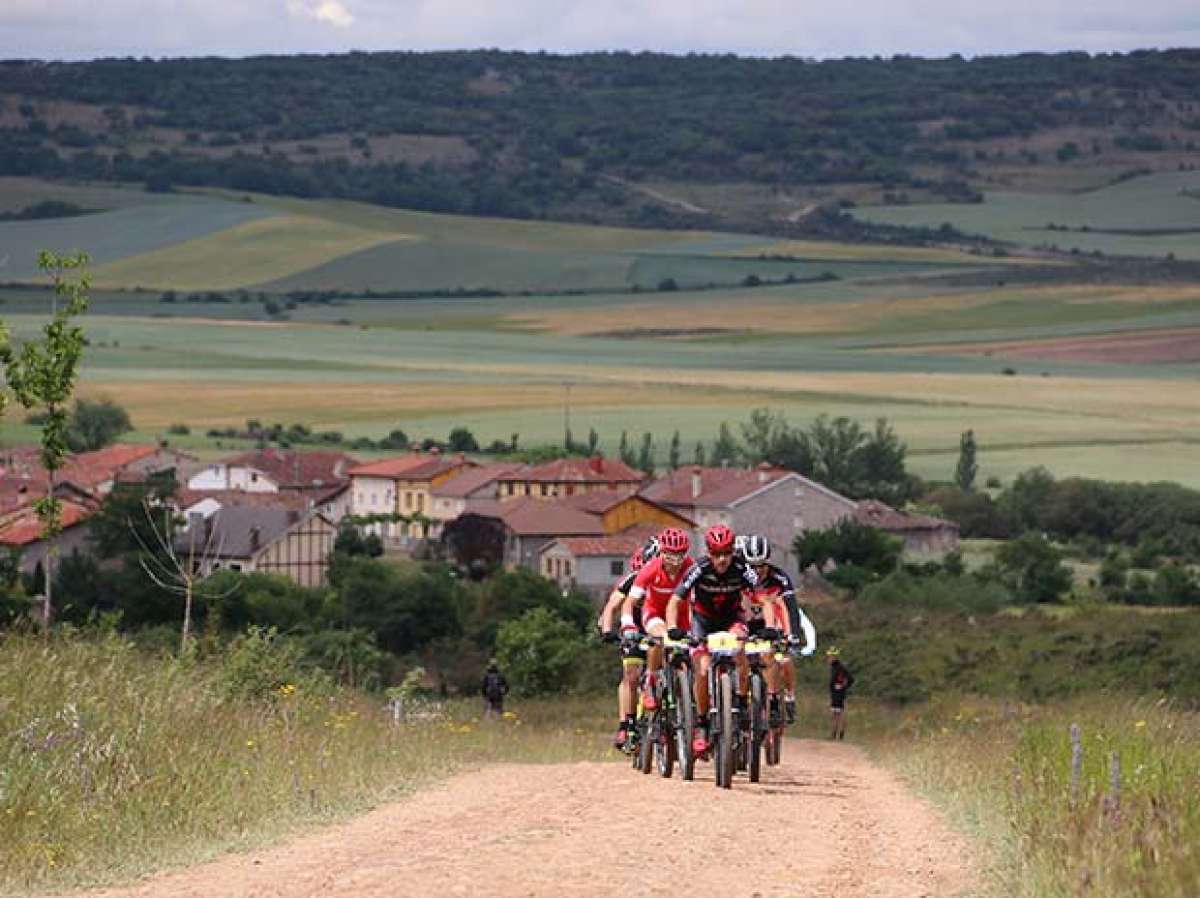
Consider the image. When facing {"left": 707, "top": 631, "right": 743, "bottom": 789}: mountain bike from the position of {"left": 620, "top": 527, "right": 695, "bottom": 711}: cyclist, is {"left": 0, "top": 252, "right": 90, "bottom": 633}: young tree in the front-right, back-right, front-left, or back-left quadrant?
back-right

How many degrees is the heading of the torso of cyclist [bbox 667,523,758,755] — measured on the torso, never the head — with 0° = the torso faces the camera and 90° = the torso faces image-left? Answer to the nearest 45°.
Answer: approximately 0°

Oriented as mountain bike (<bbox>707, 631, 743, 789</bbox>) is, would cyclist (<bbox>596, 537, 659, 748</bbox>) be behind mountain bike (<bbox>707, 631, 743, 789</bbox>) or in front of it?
behind

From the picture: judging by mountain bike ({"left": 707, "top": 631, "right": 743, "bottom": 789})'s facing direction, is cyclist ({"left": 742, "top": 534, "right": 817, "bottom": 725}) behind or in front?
behind

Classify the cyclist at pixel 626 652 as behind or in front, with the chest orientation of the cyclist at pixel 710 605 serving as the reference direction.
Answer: behind
